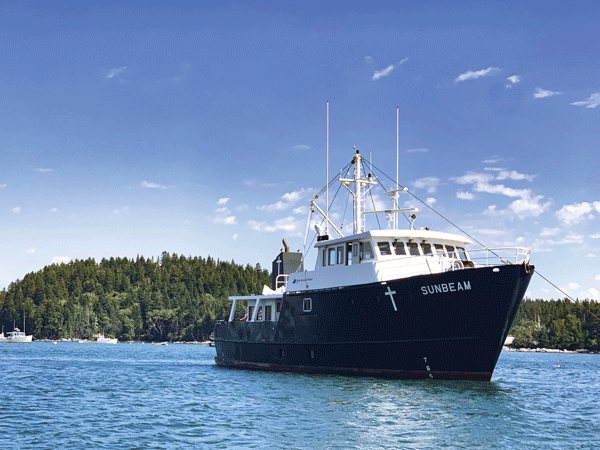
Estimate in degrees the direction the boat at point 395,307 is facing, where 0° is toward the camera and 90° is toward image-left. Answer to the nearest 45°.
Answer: approximately 315°
